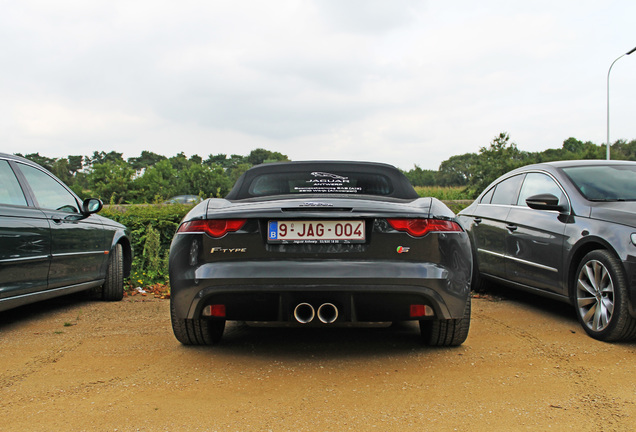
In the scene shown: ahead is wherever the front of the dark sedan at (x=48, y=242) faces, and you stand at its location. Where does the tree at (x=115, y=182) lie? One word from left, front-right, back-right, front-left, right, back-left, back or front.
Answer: front-left

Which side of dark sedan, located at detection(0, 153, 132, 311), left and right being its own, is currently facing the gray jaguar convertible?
right

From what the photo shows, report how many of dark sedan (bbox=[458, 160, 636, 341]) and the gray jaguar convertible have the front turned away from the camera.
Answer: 1

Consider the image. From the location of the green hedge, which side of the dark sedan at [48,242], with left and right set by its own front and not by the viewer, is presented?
front

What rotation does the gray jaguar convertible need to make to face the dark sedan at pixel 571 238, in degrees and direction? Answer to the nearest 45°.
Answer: approximately 45° to its right

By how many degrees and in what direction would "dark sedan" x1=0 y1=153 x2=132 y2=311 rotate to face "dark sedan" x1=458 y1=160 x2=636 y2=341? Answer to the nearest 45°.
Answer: approximately 90° to its right

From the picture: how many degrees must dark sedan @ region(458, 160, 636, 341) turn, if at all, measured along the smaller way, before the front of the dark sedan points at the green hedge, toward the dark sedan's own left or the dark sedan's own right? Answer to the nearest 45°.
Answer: approximately 135° to the dark sedan's own right

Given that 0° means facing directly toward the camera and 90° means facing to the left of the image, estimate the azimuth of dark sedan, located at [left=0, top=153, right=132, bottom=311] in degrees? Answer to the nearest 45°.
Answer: approximately 225°

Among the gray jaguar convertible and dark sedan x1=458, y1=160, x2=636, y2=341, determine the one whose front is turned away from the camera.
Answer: the gray jaguar convertible

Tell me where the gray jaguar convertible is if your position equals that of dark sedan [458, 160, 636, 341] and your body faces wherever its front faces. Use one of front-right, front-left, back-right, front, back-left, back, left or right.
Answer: right

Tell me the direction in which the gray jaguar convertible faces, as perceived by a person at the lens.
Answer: facing away from the viewer
